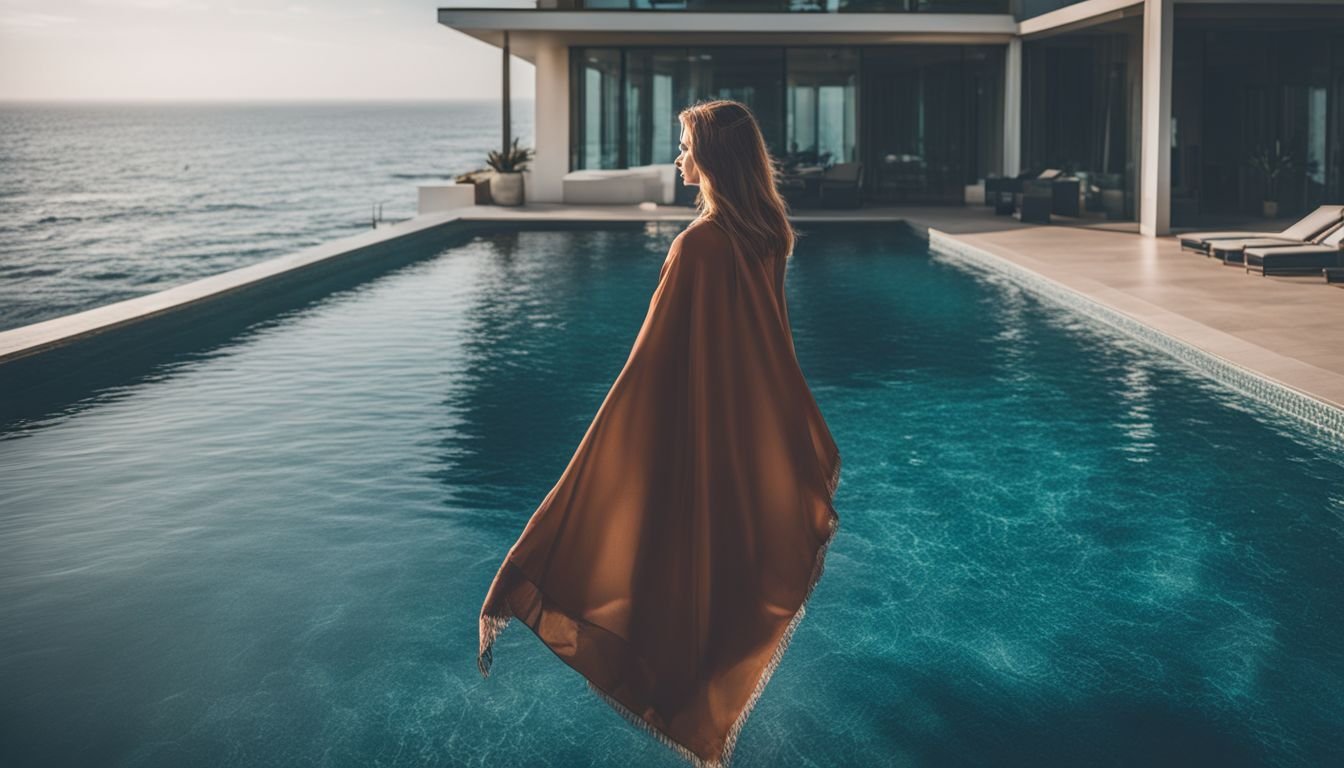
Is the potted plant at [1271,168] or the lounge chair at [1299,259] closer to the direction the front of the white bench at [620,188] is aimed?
the lounge chair

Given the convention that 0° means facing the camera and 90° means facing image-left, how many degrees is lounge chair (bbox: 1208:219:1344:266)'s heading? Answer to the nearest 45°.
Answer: approximately 90°

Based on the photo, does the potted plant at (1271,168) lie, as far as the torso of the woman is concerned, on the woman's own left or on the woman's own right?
on the woman's own right

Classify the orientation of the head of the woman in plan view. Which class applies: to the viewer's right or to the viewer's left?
to the viewer's left

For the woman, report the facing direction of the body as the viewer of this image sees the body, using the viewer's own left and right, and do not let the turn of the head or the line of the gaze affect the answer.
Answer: facing away from the viewer and to the left of the viewer

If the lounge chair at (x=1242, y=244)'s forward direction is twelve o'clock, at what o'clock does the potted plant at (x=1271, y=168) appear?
The potted plant is roughly at 3 o'clock from the lounge chair.

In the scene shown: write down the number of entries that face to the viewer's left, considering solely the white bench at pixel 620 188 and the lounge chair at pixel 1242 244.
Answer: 1

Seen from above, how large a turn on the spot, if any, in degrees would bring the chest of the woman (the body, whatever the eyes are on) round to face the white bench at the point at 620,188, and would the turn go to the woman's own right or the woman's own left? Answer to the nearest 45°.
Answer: approximately 45° to the woman's own right
